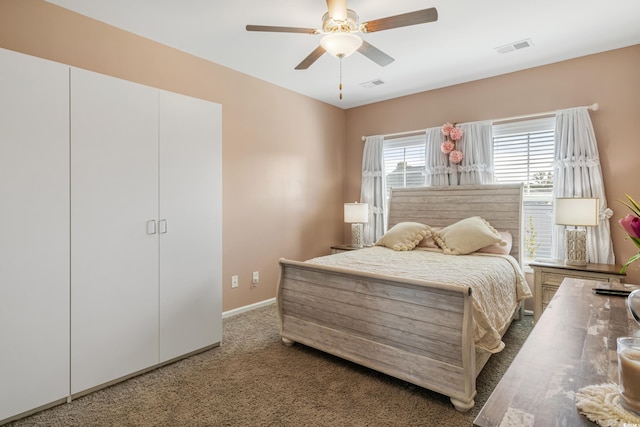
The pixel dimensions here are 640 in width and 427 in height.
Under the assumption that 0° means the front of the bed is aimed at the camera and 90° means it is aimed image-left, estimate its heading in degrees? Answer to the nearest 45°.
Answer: approximately 45°

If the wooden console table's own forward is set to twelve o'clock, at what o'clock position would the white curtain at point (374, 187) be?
The white curtain is roughly at 2 o'clock from the wooden console table.

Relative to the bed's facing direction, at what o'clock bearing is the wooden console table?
The wooden console table is roughly at 10 o'clock from the bed.

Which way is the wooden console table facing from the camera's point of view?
to the viewer's left

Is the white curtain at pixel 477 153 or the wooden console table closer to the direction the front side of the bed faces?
the wooden console table

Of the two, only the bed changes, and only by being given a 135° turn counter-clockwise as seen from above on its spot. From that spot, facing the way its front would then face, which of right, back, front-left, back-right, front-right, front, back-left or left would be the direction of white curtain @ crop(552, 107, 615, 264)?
front-left
